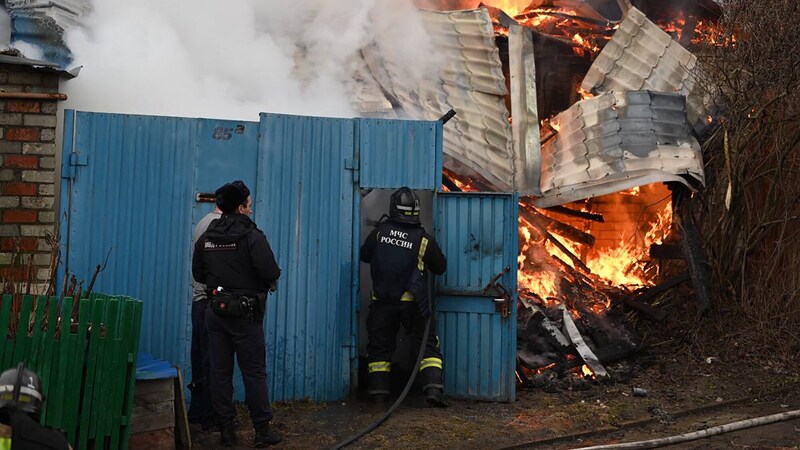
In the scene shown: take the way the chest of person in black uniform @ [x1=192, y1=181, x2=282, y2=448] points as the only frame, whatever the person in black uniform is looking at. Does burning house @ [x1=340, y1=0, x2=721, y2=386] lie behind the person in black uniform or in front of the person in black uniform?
in front

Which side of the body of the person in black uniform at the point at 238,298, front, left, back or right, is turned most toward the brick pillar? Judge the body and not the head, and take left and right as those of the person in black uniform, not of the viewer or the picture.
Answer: left

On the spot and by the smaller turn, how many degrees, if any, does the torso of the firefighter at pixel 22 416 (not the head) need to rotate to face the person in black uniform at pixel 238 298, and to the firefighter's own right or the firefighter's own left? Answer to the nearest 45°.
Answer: approximately 45° to the firefighter's own right

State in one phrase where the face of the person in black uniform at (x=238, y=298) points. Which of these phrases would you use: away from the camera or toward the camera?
away from the camera

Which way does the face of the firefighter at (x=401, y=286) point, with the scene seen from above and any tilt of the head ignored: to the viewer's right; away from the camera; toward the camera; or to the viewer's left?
away from the camera

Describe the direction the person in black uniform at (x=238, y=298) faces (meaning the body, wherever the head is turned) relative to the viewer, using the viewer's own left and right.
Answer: facing away from the viewer and to the right of the viewer

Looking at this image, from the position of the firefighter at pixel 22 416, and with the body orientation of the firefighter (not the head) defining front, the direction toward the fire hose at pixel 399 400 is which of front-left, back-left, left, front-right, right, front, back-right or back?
front-right

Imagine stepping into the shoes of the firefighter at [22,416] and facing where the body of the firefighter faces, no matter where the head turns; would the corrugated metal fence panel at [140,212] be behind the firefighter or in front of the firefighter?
in front

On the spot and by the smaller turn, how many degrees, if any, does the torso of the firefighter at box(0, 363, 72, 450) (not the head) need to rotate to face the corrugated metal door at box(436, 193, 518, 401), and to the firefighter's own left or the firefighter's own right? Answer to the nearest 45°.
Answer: approximately 45° to the firefighter's own right

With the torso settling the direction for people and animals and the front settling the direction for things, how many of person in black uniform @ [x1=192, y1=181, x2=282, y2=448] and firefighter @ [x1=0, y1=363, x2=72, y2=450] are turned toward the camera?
0
